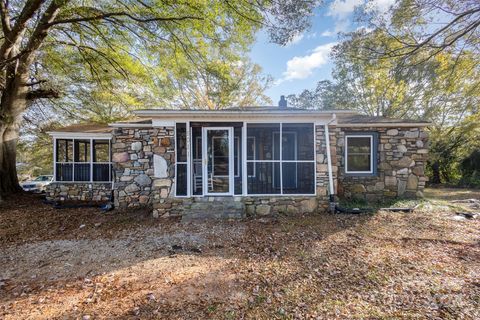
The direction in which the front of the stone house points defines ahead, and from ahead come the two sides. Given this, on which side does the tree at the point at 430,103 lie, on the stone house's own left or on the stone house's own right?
on the stone house's own left

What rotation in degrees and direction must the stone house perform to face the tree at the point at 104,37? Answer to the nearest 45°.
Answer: approximately 90° to its right

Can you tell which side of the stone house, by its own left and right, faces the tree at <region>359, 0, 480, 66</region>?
left

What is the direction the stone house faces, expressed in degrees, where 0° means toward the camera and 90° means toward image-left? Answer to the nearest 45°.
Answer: approximately 0°
